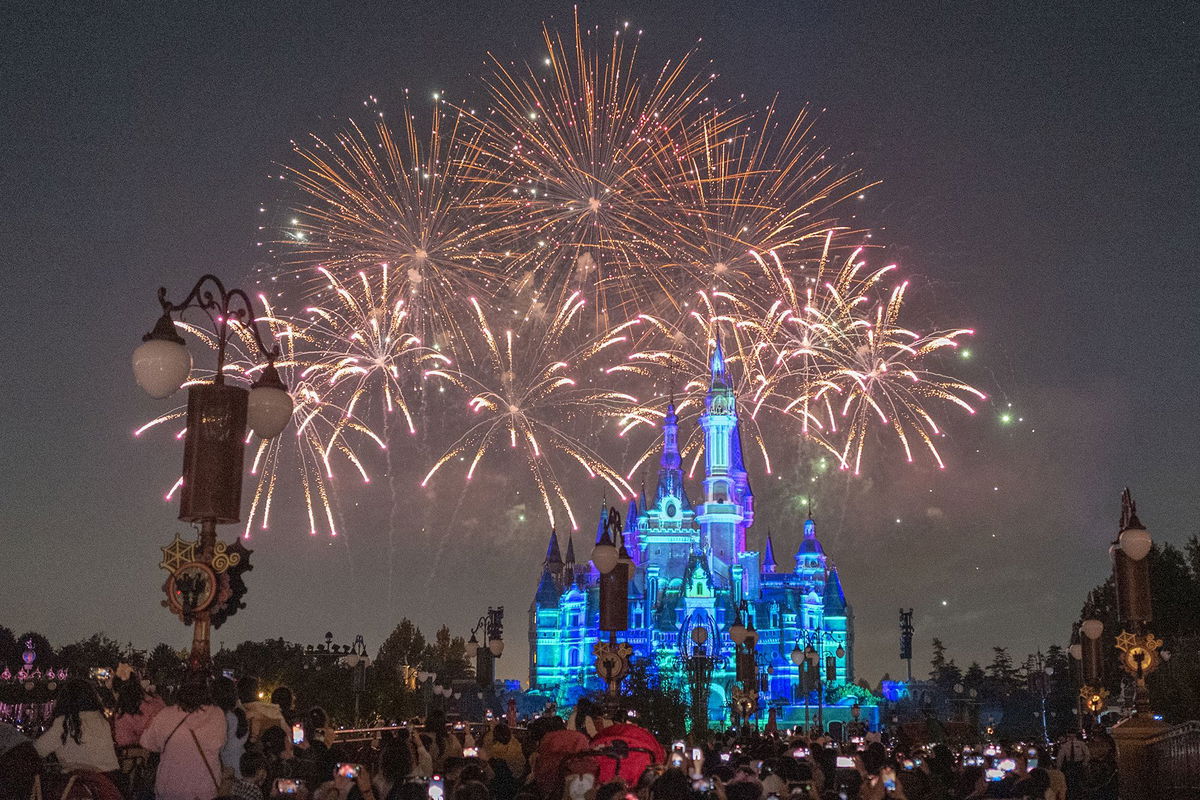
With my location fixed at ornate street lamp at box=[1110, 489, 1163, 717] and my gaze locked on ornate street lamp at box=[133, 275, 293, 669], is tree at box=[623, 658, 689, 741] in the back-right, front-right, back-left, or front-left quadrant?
back-right

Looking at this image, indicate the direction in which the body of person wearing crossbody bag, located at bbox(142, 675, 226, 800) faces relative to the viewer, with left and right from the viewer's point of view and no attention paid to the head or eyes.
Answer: facing away from the viewer

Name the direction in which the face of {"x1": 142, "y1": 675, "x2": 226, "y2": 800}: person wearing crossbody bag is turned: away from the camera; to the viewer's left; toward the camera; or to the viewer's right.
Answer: away from the camera

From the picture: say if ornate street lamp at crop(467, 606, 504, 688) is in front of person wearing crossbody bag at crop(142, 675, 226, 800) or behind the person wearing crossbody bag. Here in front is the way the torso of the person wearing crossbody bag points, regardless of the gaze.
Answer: in front

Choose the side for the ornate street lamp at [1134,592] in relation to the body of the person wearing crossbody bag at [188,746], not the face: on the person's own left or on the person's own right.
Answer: on the person's own right

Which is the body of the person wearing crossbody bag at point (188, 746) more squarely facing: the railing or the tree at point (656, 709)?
the tree

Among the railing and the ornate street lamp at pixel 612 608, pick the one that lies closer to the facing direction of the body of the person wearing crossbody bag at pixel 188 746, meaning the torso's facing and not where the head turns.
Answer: the ornate street lamp

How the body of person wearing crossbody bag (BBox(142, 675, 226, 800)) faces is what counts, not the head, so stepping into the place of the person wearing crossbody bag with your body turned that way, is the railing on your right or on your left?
on your right

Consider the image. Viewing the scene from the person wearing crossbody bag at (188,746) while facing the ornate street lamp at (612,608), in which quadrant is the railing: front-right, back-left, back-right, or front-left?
front-right
